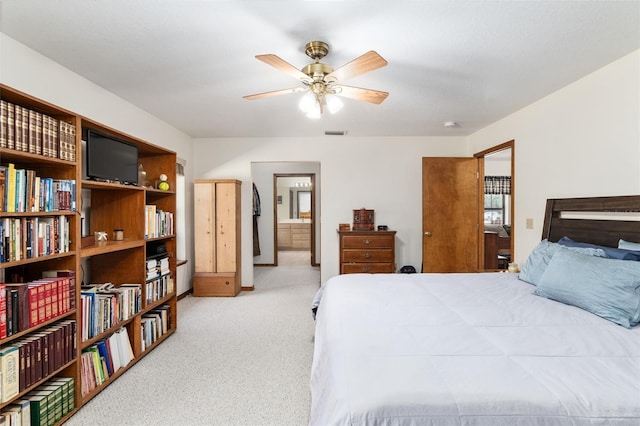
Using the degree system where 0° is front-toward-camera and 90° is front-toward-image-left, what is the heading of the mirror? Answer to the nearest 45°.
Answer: approximately 0°

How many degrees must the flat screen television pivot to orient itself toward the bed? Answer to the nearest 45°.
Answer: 0° — it already faces it

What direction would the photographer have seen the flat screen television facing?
facing the viewer and to the right of the viewer

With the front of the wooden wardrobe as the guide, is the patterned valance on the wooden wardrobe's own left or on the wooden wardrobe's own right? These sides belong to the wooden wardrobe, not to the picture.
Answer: on the wooden wardrobe's own left

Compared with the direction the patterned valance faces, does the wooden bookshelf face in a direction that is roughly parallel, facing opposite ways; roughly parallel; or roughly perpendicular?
roughly perpendicular

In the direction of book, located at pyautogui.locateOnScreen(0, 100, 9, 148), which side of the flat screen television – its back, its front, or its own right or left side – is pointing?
right

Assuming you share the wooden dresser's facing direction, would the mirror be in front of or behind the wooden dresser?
behind

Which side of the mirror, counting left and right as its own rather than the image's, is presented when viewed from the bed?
front

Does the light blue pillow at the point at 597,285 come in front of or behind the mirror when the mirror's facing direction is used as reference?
in front

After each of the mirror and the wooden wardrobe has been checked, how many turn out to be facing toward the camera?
2

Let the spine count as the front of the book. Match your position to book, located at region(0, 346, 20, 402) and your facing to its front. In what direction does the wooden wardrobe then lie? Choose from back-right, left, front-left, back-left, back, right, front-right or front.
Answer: left

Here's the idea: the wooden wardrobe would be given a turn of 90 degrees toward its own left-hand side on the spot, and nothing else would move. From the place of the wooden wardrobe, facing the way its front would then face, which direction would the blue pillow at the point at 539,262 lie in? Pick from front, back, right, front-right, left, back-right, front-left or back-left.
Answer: front-right

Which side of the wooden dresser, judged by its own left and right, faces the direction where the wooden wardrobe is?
right

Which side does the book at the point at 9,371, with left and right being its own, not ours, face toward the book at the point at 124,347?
left
